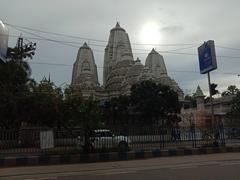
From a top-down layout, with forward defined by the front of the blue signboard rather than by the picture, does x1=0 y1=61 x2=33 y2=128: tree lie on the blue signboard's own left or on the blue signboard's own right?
on the blue signboard's own right

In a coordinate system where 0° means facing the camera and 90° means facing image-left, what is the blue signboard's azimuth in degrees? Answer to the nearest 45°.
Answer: approximately 45°

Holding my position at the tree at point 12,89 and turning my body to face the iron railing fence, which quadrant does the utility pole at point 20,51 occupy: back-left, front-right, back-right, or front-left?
back-left

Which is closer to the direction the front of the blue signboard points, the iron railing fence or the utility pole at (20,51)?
the iron railing fence

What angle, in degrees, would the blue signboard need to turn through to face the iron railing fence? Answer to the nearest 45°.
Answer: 0° — it already faces it

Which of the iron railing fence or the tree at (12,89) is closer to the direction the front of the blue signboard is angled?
the iron railing fence

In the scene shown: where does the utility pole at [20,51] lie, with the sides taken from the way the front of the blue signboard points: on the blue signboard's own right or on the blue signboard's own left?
on the blue signboard's own right
